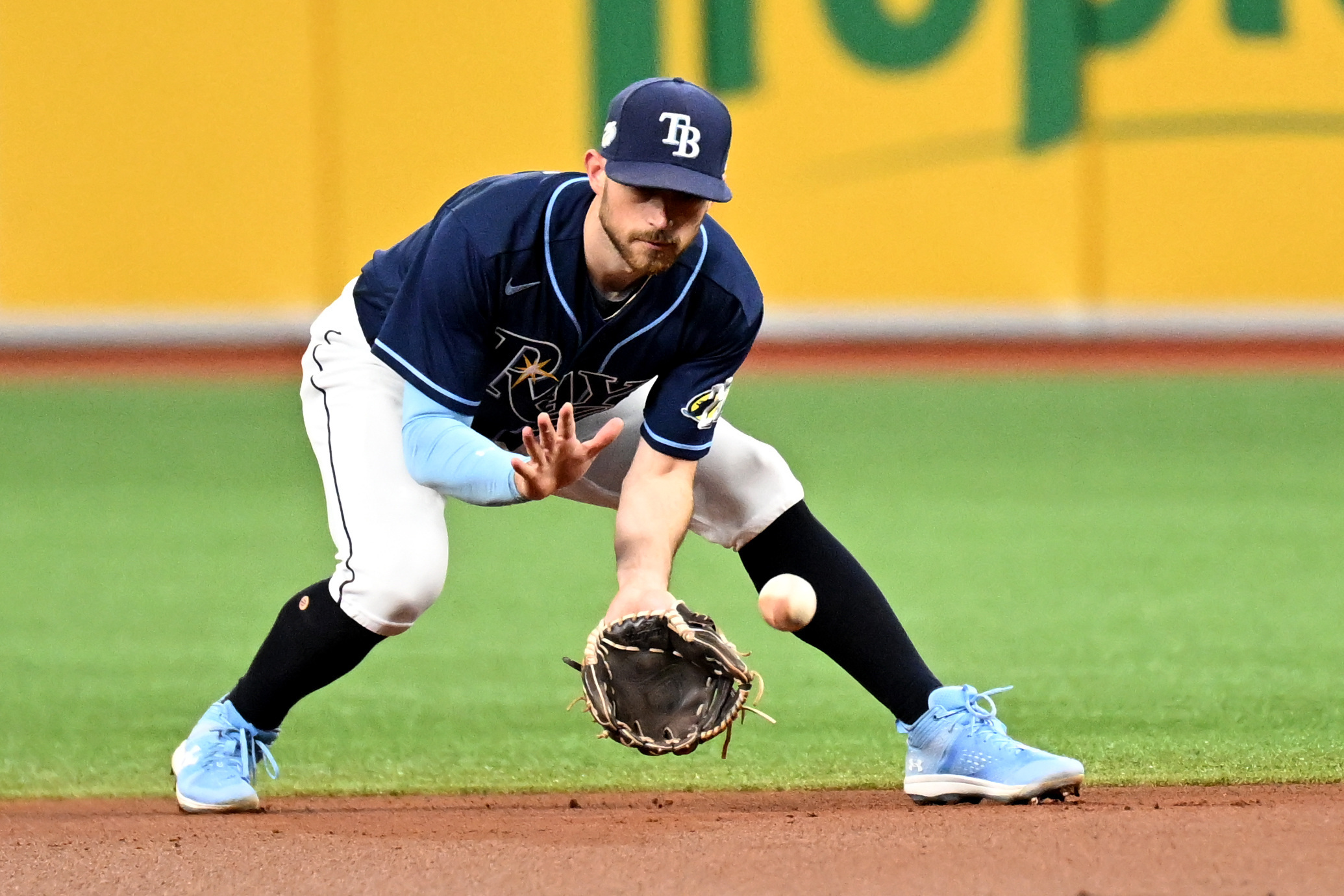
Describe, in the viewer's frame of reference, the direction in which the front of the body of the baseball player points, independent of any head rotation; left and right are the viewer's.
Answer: facing the viewer and to the right of the viewer
